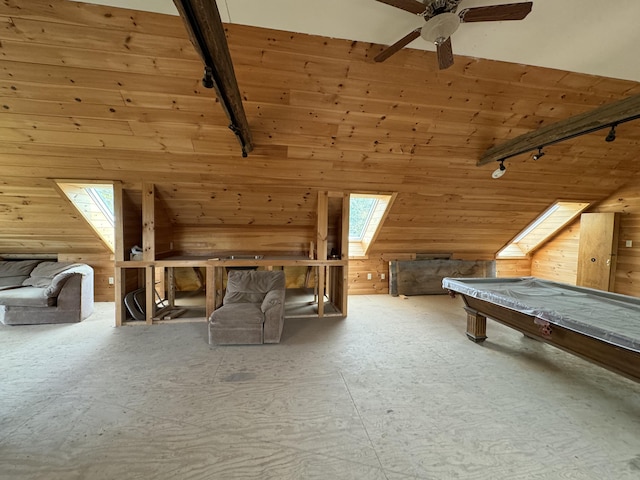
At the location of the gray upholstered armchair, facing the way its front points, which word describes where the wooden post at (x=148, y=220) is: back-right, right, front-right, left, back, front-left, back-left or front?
back-right

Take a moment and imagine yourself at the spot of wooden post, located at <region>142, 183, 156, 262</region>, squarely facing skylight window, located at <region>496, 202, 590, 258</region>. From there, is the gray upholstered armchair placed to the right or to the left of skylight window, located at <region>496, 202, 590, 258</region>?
right

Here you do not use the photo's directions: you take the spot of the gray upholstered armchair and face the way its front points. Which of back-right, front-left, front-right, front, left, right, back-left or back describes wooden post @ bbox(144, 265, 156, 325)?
back-right

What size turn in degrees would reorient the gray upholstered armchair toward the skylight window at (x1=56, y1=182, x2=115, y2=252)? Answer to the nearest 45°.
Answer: approximately 135° to its right

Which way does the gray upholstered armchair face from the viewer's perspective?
toward the camera

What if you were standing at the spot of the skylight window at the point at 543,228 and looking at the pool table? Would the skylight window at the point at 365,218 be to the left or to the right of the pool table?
right

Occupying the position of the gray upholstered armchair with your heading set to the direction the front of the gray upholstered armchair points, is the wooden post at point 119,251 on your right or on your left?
on your right

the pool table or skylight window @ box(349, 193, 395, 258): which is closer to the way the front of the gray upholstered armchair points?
the pool table
